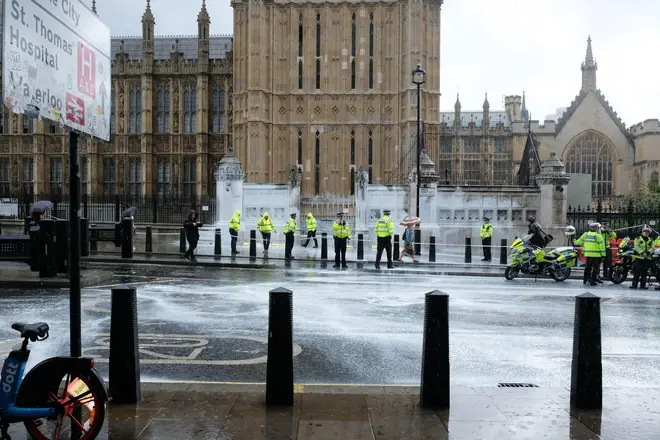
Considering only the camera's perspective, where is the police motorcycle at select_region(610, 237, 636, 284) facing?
facing the viewer and to the left of the viewer

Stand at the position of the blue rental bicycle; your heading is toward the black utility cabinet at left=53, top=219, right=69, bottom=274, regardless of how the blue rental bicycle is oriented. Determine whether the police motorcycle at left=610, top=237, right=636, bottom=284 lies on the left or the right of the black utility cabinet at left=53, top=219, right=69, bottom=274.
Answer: right

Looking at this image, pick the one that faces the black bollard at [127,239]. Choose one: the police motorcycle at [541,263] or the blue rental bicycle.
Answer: the police motorcycle

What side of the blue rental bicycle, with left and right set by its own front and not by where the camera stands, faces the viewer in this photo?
left

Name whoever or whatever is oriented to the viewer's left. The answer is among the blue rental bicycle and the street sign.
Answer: the blue rental bicycle

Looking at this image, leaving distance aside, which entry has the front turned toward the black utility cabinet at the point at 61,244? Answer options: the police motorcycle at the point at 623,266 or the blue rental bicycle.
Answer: the police motorcycle

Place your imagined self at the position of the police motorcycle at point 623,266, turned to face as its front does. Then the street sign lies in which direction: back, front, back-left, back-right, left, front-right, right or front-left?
front-left

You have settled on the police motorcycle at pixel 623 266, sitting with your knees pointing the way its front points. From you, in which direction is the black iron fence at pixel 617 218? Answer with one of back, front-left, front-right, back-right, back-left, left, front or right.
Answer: back-right

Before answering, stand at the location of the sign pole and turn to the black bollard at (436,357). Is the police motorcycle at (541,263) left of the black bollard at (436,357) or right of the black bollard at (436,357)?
left

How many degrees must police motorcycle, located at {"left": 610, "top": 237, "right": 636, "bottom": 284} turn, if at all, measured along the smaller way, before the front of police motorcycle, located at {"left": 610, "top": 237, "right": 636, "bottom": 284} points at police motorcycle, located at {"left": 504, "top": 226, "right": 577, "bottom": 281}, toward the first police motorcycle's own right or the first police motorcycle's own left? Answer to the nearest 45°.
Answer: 0° — it already faces it

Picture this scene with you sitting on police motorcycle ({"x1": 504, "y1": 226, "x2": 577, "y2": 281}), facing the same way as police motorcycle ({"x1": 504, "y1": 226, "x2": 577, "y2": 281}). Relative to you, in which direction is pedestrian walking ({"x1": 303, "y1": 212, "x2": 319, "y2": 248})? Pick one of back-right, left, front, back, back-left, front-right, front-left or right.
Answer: front-right

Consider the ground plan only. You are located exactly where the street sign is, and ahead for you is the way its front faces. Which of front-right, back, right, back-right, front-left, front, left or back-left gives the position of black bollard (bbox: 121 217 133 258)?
back-left

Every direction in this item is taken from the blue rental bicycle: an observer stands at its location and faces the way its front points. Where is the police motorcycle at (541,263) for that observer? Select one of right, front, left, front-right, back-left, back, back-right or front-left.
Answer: back-right

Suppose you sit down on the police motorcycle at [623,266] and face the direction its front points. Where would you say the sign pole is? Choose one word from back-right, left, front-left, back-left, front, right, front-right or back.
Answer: front-left

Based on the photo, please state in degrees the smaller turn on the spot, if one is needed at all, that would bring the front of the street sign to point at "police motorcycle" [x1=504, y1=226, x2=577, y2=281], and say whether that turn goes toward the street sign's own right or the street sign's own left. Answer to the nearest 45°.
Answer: approximately 90° to the street sign's own left

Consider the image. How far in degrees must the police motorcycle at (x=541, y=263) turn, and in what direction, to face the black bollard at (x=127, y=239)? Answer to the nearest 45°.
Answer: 0° — it already faces it

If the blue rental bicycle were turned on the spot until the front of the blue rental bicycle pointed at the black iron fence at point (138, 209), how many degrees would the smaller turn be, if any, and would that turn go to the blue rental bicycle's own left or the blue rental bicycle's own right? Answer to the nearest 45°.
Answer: approximately 90° to the blue rental bicycle's own right

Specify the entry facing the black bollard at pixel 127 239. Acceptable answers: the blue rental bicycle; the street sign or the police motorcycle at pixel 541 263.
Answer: the police motorcycle

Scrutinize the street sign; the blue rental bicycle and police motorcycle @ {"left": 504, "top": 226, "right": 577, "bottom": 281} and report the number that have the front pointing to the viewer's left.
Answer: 2

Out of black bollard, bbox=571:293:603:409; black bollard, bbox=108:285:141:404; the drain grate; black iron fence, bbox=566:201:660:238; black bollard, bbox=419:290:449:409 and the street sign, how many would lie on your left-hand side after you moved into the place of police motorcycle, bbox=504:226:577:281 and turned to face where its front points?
5

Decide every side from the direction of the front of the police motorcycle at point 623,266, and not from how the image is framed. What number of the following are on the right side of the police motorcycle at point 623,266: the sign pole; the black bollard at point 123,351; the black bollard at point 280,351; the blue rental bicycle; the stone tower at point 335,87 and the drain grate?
1

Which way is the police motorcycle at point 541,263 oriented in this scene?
to the viewer's left
